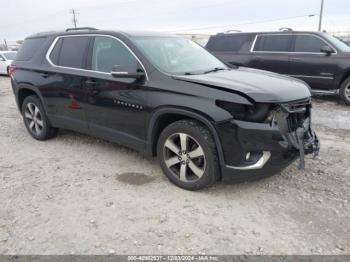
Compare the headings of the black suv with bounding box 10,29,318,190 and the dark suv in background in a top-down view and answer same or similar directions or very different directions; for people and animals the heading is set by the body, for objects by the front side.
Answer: same or similar directions

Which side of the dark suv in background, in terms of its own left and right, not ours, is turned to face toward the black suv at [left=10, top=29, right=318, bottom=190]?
right

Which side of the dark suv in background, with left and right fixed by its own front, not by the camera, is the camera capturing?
right

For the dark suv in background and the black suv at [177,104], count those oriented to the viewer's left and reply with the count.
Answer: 0

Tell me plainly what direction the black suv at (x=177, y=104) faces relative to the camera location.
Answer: facing the viewer and to the right of the viewer

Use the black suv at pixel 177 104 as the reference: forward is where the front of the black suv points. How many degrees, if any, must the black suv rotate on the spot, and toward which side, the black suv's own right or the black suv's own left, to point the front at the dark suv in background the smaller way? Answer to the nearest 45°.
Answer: approximately 90° to the black suv's own left
